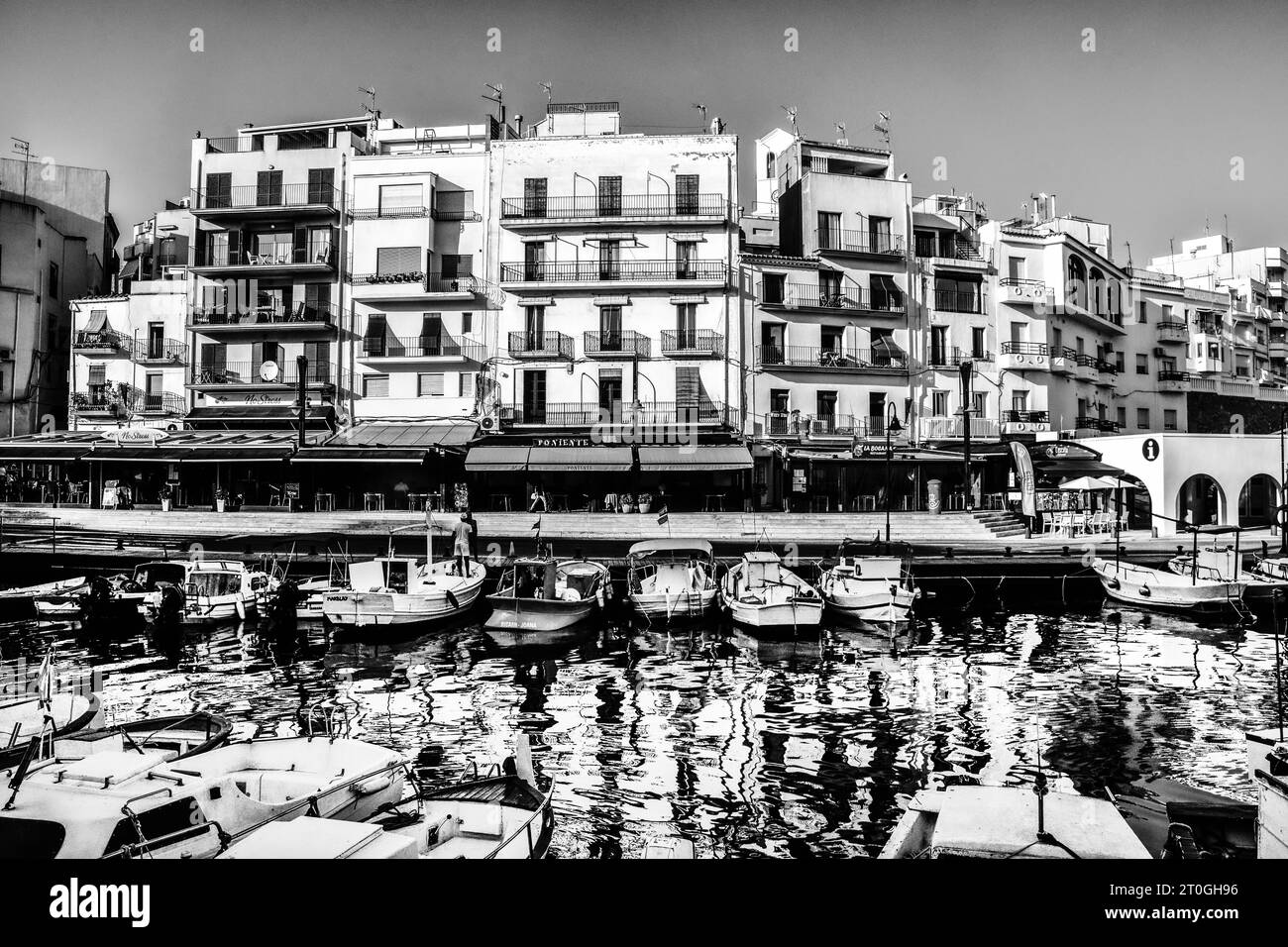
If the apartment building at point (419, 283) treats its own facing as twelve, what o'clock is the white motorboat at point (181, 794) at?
The white motorboat is roughly at 12 o'clock from the apartment building.

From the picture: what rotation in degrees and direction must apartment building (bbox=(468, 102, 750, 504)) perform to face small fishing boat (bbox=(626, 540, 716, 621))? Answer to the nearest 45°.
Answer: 0° — it already faces it

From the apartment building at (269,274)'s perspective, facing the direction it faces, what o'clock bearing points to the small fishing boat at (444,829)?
The small fishing boat is roughly at 12 o'clock from the apartment building.
